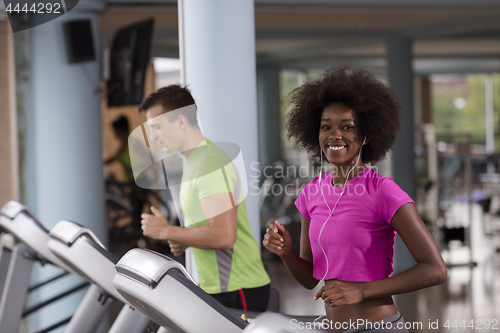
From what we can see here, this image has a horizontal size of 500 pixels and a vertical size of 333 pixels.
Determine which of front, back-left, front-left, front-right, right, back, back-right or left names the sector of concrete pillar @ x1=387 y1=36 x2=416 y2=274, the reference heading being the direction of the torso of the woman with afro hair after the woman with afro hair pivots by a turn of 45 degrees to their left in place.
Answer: back

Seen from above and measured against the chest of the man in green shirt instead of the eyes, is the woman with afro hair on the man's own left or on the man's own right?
on the man's own left

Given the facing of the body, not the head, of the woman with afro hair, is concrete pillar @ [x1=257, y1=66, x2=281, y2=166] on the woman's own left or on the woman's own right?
on the woman's own right

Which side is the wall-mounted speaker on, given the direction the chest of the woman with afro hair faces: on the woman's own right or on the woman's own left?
on the woman's own right

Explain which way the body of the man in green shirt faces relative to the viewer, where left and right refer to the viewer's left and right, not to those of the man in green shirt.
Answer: facing to the left of the viewer

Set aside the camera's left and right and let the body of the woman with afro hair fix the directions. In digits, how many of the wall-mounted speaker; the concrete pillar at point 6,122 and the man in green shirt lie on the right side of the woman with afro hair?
3

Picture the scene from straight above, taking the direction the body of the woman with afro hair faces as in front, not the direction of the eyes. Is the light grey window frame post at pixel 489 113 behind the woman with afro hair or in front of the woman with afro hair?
behind

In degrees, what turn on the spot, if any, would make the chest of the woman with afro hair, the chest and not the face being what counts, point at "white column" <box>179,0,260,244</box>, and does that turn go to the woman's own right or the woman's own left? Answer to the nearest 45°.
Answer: approximately 90° to the woman's own right

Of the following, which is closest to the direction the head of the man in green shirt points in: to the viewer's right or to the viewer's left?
to the viewer's left

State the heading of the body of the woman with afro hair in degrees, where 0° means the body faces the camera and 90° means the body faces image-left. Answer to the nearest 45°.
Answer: approximately 45°

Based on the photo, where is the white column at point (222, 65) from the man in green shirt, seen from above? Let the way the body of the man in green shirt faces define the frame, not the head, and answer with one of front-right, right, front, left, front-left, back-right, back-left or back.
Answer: right

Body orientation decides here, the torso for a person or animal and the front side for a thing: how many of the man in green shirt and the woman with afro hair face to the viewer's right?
0

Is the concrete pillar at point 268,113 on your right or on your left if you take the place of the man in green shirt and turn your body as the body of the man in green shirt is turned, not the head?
on your right

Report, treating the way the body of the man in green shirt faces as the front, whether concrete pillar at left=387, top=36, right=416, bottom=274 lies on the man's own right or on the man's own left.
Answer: on the man's own right
